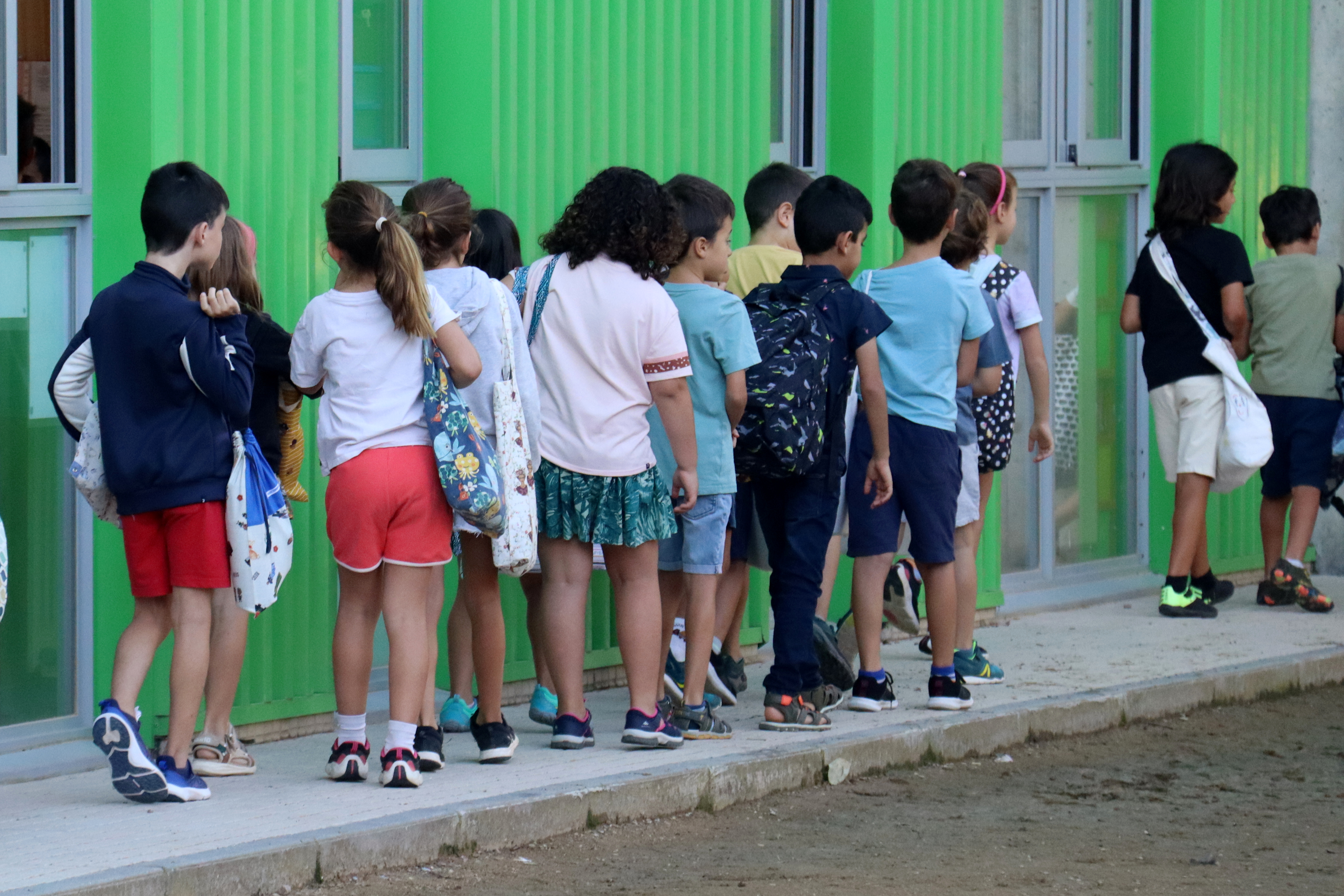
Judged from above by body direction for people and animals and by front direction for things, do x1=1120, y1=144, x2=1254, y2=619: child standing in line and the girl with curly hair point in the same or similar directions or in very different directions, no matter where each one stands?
same or similar directions

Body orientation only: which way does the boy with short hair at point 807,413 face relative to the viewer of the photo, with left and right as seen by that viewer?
facing away from the viewer and to the right of the viewer

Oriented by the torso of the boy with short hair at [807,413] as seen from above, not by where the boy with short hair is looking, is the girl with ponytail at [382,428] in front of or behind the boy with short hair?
behind

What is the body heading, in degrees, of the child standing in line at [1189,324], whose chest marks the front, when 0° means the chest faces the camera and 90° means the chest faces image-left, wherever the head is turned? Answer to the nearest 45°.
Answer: approximately 225°

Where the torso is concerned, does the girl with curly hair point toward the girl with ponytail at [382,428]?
no

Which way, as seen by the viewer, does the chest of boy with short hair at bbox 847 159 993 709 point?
away from the camera

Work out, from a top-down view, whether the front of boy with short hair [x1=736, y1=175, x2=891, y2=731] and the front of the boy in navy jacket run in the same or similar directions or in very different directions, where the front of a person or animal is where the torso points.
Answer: same or similar directions

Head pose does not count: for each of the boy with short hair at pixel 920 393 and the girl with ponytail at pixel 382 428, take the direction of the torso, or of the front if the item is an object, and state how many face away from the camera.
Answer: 2

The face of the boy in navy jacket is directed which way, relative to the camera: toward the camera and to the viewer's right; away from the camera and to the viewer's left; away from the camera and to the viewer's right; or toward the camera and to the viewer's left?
away from the camera and to the viewer's right

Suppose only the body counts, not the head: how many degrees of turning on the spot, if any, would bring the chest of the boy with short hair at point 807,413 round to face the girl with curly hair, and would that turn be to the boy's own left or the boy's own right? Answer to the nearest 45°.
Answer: approximately 180°

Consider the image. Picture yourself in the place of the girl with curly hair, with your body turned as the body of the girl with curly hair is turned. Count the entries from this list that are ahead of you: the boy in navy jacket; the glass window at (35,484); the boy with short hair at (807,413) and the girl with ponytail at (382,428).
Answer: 1

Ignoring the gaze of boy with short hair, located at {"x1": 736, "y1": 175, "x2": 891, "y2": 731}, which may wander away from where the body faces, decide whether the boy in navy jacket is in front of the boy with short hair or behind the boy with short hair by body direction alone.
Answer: behind

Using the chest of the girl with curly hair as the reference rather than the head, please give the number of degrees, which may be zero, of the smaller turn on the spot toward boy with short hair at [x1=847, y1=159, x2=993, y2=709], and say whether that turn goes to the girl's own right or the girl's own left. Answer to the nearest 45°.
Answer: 0° — they already face them
